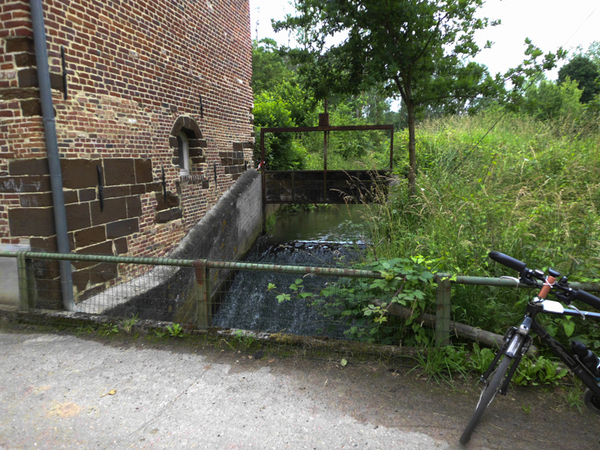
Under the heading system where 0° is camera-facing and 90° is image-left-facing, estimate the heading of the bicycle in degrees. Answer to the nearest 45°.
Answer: approximately 45°

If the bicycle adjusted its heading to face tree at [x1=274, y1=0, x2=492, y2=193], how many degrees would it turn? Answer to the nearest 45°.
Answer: approximately 90° to its right

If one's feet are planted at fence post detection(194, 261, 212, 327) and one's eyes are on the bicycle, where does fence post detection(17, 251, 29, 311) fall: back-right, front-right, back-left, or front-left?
back-right

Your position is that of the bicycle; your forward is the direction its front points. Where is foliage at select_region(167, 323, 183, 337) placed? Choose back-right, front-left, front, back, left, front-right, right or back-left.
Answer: front-right

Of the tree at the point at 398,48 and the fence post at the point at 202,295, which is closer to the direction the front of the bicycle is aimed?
the fence post

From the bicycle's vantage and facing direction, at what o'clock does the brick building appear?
The brick building is roughly at 2 o'clock from the bicycle.

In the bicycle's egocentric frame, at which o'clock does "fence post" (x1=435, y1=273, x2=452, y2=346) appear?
The fence post is roughly at 3 o'clock from the bicycle.
